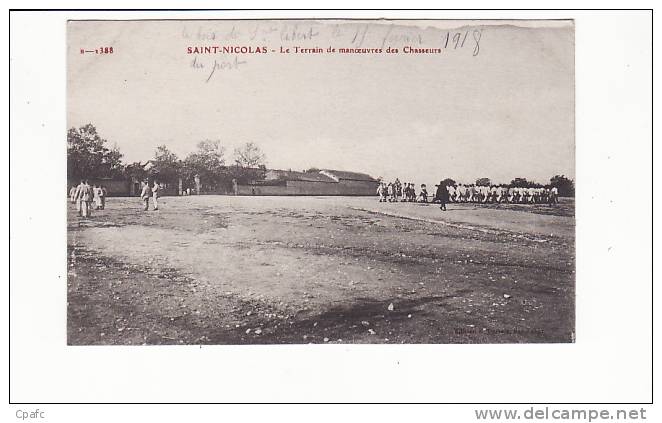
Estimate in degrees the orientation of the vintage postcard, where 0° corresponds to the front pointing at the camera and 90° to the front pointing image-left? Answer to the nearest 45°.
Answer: approximately 0°
